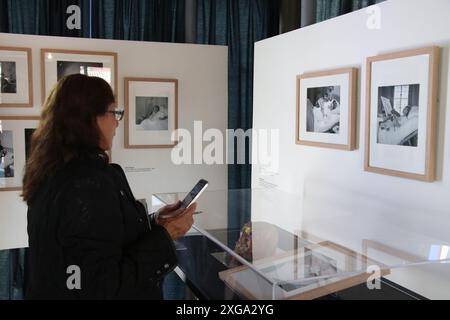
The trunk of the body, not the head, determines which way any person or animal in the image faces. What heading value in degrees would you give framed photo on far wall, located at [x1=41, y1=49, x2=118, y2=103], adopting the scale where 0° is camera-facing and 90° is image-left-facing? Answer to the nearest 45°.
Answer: approximately 0°

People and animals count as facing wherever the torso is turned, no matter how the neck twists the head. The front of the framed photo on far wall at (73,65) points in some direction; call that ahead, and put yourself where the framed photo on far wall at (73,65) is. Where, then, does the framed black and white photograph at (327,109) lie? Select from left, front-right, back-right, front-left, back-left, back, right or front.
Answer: front-left

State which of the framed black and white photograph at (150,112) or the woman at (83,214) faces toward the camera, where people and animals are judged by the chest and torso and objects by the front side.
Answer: the framed black and white photograph

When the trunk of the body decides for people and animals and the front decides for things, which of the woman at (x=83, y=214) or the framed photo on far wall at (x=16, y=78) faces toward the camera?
the framed photo on far wall

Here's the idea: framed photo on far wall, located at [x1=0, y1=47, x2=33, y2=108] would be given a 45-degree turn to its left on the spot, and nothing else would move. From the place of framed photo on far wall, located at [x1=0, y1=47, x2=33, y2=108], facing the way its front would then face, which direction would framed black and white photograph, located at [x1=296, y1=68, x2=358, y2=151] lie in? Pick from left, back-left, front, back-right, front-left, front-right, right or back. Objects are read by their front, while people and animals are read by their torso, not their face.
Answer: front

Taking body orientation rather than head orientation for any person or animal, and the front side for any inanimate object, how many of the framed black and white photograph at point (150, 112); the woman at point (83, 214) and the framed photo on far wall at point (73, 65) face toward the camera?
2

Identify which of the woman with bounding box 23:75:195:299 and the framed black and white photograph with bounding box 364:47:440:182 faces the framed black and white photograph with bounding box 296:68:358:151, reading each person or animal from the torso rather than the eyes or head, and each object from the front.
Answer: the woman

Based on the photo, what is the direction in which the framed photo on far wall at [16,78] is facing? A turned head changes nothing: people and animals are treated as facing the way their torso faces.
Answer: toward the camera

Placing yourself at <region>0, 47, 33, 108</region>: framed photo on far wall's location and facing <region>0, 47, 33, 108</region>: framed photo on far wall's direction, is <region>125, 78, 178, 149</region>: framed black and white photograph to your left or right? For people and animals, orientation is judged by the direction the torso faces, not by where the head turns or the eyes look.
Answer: on your left

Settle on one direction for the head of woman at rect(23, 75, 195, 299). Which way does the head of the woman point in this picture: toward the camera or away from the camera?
away from the camera

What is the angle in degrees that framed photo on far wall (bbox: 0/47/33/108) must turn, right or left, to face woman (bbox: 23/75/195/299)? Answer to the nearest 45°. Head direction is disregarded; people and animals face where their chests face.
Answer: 0° — it already faces them

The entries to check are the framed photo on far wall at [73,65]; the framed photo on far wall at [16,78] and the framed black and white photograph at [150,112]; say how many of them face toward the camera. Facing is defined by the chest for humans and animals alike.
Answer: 3

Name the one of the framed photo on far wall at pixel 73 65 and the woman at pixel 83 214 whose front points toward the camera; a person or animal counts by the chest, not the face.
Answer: the framed photo on far wall

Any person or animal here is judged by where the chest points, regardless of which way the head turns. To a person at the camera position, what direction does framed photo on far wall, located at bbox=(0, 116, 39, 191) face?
facing the viewer

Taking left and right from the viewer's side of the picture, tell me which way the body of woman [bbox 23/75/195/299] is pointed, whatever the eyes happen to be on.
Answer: facing away from the viewer and to the right of the viewer

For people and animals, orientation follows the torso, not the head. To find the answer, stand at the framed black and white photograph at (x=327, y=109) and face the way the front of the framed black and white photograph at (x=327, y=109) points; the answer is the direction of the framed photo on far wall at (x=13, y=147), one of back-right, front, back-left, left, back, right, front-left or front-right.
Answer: front-right

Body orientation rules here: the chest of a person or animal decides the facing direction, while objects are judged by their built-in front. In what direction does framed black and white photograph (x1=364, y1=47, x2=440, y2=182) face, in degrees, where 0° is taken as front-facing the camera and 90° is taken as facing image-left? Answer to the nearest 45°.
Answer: approximately 45°
